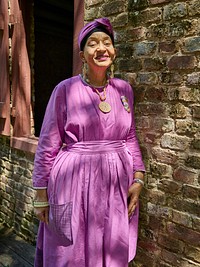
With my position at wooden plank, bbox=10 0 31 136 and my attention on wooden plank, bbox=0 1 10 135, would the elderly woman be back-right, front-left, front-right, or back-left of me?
back-left

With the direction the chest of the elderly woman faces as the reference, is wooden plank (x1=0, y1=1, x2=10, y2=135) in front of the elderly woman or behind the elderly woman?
behind

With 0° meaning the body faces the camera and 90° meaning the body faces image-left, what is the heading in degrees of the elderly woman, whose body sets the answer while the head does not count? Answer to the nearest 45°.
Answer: approximately 315°

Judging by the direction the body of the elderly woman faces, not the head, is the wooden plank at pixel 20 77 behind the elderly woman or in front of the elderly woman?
behind
